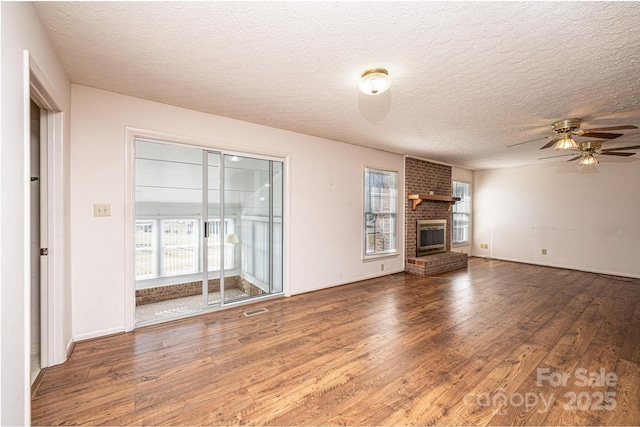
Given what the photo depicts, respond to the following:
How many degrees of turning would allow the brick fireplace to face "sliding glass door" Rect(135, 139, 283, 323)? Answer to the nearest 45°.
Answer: approximately 90° to its right

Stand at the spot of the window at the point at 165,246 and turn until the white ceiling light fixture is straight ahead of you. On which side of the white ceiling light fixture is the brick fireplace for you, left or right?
left

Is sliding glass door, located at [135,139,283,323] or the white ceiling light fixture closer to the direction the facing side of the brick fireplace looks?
the white ceiling light fixture

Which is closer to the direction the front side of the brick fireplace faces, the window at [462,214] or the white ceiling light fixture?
the white ceiling light fixture

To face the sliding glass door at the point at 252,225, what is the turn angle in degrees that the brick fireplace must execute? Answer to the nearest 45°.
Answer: approximately 90° to its right

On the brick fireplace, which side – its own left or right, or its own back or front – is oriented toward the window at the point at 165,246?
right

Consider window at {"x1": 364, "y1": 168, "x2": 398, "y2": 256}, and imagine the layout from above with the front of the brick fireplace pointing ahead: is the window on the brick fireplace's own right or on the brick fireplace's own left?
on the brick fireplace's own right

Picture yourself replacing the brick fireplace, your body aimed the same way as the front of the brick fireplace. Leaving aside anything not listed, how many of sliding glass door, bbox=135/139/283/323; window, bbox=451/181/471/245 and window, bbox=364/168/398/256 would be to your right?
2

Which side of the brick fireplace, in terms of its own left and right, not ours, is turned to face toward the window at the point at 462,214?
left
